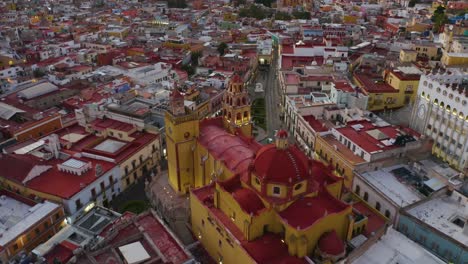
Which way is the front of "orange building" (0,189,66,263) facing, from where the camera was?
facing the viewer and to the right of the viewer

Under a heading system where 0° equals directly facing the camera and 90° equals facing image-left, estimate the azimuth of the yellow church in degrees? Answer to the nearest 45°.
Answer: approximately 135°

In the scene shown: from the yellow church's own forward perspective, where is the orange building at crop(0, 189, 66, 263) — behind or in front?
in front
